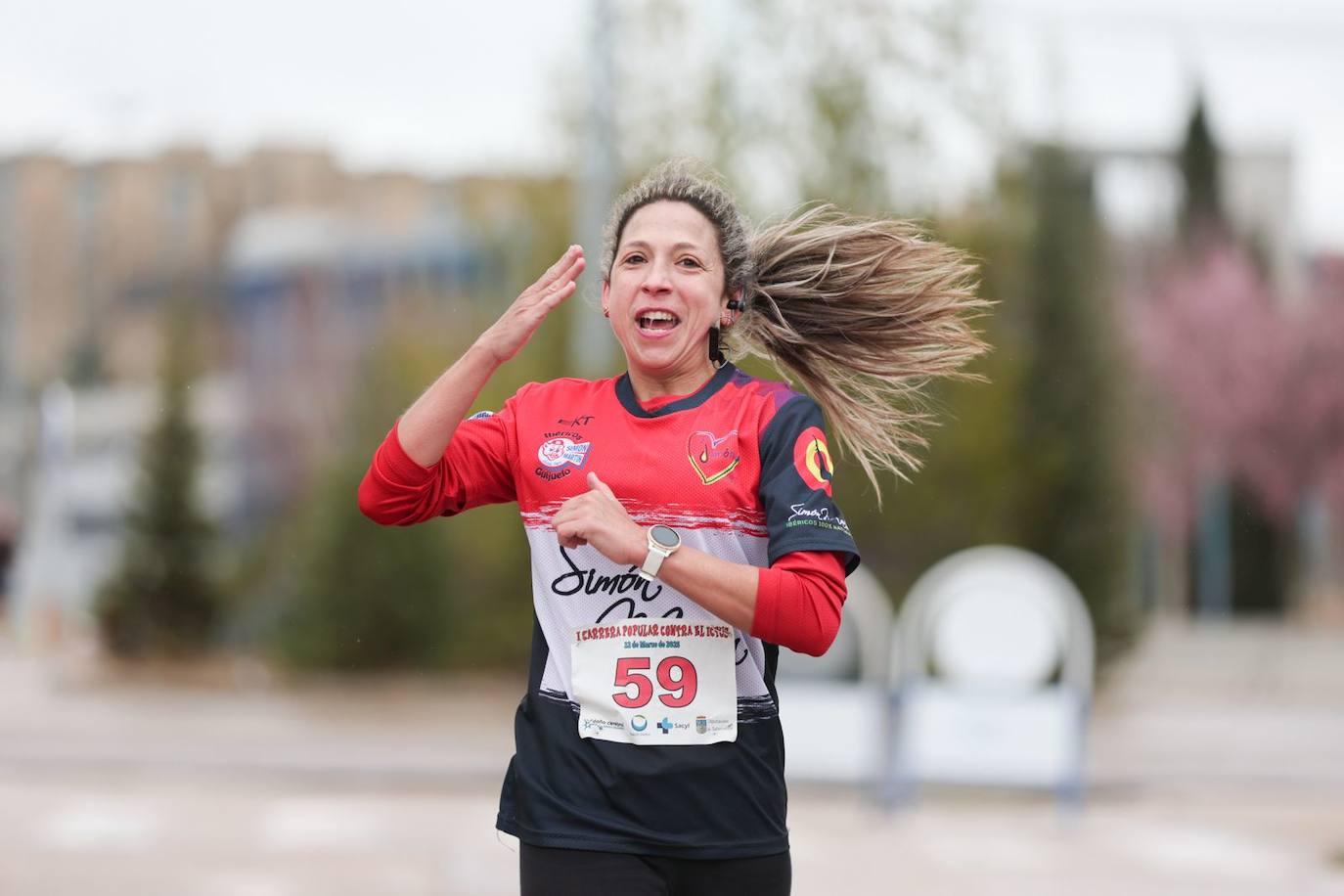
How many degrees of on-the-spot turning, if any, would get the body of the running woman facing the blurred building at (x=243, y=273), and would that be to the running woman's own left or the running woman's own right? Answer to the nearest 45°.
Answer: approximately 180°

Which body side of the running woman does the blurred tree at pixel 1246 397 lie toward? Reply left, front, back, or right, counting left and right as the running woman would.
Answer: back

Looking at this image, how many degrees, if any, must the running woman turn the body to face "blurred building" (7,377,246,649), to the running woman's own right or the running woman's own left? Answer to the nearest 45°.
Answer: approximately 180°

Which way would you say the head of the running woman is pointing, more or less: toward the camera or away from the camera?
toward the camera

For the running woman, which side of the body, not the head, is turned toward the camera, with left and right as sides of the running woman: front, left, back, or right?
front

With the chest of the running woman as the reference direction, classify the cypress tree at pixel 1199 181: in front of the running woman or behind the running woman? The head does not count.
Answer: behind

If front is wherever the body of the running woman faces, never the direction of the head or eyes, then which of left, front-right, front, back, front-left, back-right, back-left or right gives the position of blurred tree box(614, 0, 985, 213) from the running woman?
back

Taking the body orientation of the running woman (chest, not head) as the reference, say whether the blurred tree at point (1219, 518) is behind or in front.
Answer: behind

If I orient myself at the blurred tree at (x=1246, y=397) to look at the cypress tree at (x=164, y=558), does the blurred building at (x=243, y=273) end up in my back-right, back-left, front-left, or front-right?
front-right

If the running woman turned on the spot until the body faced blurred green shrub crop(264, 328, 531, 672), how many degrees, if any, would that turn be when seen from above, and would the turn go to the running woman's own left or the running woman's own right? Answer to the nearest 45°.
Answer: approximately 180°
